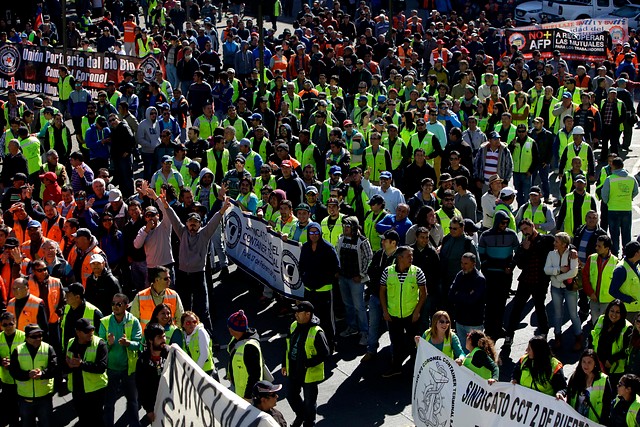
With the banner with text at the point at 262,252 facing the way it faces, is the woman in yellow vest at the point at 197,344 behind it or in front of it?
in front

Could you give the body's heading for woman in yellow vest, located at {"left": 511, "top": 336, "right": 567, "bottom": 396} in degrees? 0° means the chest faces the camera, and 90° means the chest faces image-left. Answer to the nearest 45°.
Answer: approximately 45°

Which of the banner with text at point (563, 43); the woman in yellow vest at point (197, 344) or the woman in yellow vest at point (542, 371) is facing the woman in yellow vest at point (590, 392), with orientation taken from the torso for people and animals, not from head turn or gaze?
the banner with text

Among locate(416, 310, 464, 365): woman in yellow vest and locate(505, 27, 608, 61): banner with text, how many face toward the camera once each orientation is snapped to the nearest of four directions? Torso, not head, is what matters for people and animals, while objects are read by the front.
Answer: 2

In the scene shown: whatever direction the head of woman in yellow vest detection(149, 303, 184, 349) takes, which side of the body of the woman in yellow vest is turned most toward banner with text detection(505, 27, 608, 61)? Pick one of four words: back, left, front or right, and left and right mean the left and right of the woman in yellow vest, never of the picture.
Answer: back

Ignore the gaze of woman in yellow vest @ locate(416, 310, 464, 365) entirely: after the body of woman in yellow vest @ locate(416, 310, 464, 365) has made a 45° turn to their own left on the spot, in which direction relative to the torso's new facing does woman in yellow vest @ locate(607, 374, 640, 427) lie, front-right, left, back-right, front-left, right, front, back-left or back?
front

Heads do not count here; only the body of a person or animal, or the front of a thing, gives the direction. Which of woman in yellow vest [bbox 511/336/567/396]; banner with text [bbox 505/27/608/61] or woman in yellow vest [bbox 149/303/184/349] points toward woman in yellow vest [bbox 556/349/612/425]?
the banner with text

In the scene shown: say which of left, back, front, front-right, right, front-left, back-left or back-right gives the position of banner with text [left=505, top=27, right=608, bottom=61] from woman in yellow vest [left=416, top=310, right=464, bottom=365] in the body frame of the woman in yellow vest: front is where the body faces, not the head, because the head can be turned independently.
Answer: back

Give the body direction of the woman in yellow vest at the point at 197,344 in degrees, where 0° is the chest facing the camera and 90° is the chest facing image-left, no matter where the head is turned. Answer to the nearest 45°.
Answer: approximately 45°

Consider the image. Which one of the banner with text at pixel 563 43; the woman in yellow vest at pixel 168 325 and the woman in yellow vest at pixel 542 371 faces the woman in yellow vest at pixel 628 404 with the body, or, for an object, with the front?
the banner with text

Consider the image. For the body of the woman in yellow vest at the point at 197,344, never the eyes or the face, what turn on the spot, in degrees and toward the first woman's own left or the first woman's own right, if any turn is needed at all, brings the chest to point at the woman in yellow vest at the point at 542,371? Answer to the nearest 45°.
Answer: approximately 135° to the first woman's own left

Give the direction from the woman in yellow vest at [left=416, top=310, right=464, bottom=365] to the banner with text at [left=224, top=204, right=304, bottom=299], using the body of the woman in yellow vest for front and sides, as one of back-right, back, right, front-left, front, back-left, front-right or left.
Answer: back-right
